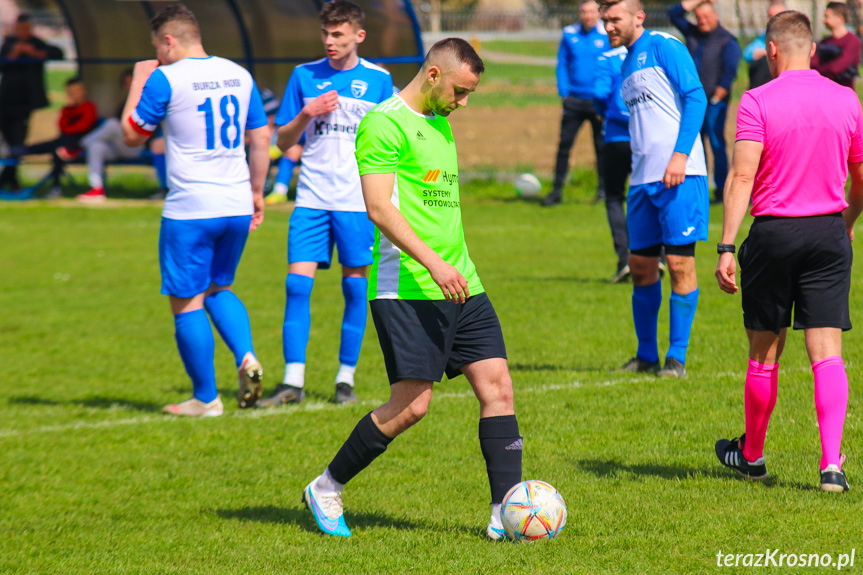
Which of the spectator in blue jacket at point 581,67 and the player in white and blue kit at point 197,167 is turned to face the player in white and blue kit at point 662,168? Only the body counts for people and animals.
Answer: the spectator in blue jacket

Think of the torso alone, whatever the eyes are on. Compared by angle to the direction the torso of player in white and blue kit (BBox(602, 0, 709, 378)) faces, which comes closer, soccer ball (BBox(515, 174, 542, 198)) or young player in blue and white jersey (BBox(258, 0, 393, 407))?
the young player in blue and white jersey

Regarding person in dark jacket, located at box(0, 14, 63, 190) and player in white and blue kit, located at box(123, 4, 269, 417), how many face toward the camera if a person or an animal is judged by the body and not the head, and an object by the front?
1

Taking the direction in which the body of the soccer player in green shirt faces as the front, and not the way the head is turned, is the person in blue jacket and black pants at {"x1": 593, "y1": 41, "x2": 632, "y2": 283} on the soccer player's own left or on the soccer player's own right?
on the soccer player's own left

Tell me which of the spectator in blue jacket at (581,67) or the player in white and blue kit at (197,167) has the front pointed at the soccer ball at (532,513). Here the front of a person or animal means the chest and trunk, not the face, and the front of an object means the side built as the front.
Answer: the spectator in blue jacket

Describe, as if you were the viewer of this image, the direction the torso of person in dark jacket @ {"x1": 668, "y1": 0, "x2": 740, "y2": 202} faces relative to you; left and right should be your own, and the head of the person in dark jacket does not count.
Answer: facing the viewer and to the left of the viewer

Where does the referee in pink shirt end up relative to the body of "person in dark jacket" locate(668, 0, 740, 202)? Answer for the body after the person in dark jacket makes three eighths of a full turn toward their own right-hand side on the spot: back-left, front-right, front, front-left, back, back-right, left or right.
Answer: back

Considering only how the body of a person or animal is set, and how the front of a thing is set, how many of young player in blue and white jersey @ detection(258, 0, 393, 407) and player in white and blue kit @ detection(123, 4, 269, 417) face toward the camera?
1

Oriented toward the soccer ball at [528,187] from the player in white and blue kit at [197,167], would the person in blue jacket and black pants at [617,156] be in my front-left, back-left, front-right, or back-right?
front-right

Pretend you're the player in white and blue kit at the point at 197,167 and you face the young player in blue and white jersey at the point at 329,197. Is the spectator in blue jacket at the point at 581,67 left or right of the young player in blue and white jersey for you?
left

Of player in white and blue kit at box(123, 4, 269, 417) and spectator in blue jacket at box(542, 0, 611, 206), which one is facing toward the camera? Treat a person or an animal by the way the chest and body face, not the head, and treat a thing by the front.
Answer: the spectator in blue jacket

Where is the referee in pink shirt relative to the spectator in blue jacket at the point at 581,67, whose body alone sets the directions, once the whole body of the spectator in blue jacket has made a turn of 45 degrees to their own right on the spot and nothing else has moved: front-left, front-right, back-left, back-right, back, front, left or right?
front-left

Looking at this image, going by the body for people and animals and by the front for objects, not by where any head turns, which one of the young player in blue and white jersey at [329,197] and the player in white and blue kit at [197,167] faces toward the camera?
the young player in blue and white jersey

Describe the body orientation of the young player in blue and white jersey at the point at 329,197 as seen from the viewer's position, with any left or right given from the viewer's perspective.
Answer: facing the viewer

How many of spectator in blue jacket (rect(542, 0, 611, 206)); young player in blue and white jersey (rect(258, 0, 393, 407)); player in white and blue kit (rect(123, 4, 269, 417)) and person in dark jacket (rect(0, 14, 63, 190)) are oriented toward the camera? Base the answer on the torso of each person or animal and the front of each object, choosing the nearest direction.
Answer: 3

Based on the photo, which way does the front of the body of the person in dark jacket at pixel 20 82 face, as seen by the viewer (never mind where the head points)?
toward the camera

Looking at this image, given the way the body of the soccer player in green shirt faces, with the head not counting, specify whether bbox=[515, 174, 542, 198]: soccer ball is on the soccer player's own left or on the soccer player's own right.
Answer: on the soccer player's own left

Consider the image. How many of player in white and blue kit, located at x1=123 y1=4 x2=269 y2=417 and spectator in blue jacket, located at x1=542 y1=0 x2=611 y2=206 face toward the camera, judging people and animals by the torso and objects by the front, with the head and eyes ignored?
1

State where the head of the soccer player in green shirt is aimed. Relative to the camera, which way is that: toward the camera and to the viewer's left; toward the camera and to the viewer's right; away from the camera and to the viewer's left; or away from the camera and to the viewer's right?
toward the camera and to the viewer's right

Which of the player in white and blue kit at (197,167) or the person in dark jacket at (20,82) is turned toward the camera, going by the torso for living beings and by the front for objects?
the person in dark jacket

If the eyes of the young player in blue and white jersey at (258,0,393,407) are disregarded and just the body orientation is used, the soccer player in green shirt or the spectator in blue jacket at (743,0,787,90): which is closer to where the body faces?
the soccer player in green shirt
